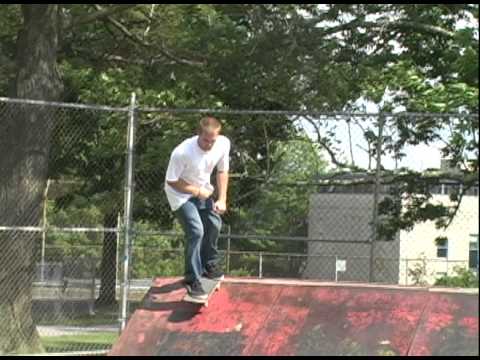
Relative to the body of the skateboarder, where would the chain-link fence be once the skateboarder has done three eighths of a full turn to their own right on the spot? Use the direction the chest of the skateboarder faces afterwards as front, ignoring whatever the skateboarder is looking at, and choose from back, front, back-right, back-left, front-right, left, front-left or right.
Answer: right

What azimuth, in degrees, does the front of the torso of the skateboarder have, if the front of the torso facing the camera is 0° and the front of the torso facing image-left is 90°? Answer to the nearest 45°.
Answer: approximately 315°
